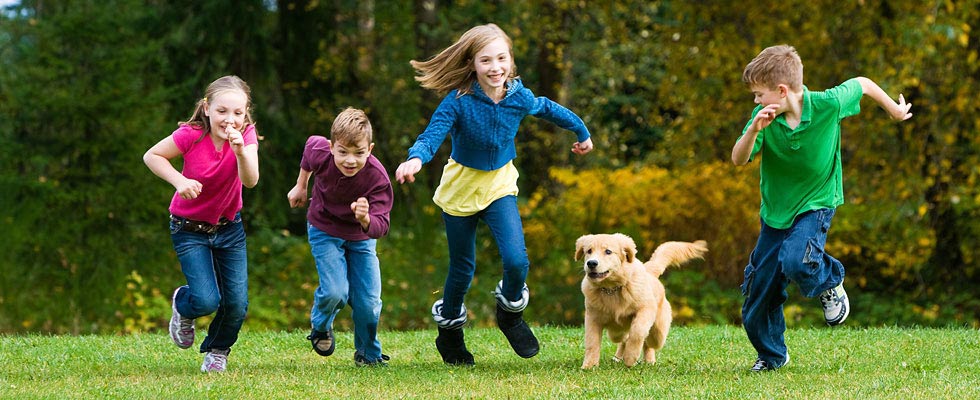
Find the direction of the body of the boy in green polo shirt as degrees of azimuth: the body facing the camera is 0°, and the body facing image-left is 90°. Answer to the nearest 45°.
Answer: approximately 45°

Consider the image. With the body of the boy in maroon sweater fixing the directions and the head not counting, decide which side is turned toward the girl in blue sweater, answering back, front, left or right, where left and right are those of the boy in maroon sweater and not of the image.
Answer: left

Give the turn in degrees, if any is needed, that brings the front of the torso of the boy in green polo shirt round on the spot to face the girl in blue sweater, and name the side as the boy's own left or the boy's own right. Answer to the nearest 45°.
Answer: approximately 45° to the boy's own right

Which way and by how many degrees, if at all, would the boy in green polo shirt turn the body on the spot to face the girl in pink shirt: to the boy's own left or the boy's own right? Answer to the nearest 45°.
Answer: approximately 45° to the boy's own right

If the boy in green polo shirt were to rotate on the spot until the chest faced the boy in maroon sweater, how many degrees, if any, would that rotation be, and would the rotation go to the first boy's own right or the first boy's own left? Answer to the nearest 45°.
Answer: approximately 45° to the first boy's own right

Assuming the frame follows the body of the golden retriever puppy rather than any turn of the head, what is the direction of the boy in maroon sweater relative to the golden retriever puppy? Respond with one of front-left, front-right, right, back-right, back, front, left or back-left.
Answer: front-right

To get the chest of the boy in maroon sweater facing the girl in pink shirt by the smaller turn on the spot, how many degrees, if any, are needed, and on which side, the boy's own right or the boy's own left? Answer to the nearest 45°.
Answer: approximately 90° to the boy's own right

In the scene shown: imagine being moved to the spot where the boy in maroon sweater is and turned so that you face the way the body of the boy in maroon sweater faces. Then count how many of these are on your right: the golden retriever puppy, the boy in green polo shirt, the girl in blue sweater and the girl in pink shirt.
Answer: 1

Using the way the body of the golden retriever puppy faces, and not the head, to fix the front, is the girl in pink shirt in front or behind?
in front

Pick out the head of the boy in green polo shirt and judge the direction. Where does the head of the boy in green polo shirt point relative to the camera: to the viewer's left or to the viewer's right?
to the viewer's left

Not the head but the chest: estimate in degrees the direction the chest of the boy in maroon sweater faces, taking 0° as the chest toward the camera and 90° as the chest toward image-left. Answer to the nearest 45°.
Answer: approximately 0°

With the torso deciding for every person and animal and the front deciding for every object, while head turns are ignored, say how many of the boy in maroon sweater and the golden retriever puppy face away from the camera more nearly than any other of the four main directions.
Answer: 0

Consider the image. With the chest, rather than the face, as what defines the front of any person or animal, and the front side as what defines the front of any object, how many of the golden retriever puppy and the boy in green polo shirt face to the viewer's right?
0
